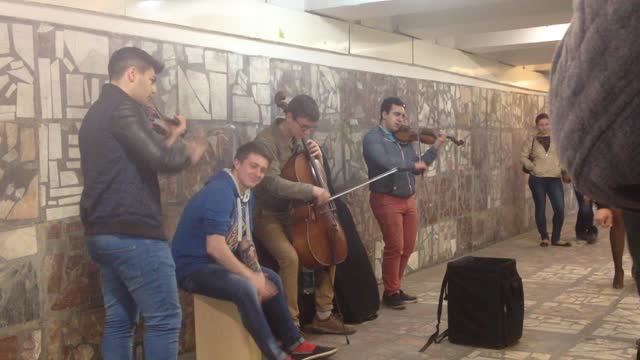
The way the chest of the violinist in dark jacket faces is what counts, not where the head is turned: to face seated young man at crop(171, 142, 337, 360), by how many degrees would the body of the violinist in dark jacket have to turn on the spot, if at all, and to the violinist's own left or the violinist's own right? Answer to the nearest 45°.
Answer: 0° — they already face them

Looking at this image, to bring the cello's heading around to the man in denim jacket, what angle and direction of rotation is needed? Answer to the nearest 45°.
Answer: approximately 90° to its left

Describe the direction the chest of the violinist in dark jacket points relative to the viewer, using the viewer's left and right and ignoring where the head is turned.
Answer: facing away from the viewer and to the right of the viewer

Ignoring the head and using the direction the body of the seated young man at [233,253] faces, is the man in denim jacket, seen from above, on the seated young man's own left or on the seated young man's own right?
on the seated young man's own left

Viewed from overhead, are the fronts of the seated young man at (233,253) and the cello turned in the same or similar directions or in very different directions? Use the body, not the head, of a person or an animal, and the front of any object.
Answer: same or similar directions

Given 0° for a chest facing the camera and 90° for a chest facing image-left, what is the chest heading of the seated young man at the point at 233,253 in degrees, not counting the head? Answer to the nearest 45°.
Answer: approximately 315°

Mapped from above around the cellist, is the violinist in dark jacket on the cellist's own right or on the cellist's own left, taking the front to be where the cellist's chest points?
on the cellist's own right

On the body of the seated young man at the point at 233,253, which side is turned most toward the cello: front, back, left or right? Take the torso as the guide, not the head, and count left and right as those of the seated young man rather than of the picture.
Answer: left

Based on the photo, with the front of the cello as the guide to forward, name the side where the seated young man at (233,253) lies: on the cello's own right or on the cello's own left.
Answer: on the cello's own right

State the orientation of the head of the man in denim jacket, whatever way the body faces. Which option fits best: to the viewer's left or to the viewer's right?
to the viewer's right

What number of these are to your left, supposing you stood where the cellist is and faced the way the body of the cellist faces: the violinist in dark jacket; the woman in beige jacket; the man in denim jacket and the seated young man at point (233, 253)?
2

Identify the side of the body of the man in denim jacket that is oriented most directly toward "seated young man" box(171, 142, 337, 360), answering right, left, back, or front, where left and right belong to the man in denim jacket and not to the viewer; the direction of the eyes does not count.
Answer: right

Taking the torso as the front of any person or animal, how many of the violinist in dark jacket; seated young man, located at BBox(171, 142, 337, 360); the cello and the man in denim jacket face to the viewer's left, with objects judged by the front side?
0

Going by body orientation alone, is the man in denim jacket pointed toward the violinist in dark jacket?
no

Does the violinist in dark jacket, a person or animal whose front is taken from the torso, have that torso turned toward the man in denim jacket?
yes

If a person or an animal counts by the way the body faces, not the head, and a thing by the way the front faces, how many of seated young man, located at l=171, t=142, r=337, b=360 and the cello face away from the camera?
0

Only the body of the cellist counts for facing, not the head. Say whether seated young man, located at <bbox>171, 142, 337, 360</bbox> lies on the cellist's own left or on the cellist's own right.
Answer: on the cellist's own right

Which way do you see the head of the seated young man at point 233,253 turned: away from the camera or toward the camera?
toward the camera
